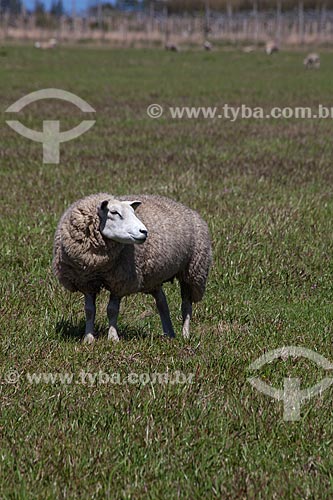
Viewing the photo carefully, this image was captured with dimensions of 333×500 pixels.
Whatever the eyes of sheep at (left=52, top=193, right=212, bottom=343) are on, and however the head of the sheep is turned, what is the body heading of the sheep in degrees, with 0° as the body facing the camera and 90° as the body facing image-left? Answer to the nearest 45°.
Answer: approximately 45°
